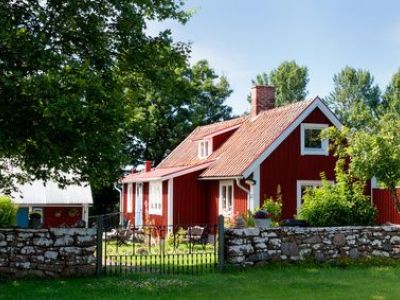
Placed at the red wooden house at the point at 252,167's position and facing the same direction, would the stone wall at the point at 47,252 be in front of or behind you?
in front

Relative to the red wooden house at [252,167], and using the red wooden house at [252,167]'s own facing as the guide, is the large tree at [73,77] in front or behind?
in front

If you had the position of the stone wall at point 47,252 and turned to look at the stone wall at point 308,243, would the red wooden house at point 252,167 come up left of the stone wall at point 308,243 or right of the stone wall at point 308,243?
left

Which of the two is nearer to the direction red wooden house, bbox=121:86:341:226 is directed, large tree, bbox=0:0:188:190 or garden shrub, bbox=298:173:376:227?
the large tree

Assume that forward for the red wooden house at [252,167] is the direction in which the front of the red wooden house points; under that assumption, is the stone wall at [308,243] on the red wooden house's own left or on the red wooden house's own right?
on the red wooden house's own left

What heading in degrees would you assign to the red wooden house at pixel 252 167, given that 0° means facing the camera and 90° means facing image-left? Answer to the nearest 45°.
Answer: approximately 45°
